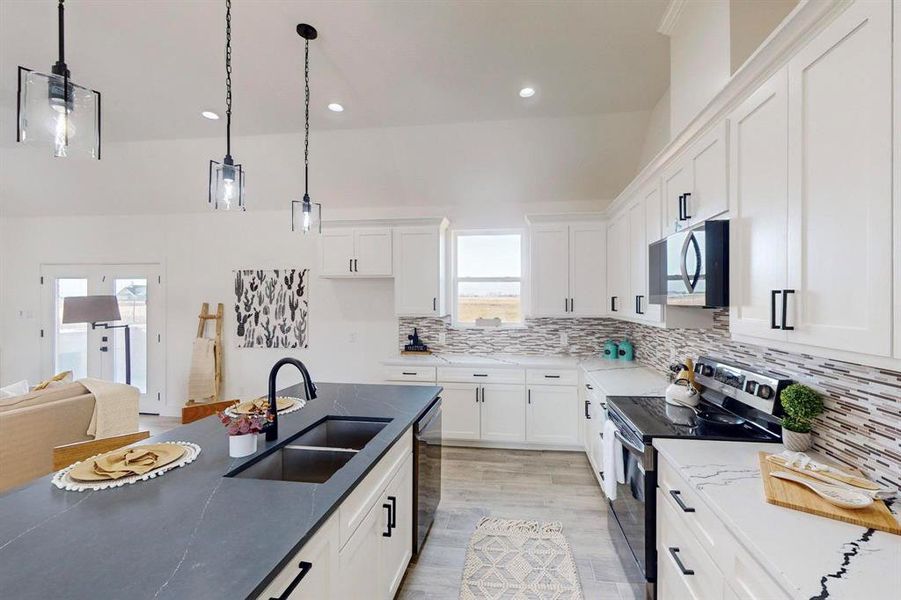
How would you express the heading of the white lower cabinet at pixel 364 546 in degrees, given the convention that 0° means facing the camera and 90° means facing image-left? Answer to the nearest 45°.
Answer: approximately 270°

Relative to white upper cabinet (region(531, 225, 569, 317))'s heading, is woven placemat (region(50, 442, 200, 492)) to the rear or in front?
in front

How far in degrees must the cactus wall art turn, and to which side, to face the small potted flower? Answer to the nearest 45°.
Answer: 0° — it already faces it

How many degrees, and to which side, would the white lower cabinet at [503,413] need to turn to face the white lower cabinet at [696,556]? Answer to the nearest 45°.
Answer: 0° — it already faces it

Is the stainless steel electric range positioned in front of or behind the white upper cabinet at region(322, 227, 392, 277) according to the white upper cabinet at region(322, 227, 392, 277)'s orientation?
in front

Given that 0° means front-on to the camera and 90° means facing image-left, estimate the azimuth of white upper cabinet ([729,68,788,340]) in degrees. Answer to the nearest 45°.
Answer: approximately 45°

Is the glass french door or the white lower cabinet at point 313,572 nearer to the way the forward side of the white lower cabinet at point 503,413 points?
the white lower cabinet

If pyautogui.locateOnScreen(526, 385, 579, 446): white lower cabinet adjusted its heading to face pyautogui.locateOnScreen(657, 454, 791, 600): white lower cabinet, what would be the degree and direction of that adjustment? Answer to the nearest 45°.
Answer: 0° — it already faces it

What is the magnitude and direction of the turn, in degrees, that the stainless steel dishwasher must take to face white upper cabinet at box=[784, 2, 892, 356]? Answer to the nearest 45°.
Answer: approximately 45° to its right

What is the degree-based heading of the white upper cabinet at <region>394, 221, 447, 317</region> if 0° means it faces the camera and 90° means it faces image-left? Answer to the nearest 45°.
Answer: approximately 0°

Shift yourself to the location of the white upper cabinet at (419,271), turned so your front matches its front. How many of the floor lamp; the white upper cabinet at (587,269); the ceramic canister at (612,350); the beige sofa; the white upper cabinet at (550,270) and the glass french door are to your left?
3

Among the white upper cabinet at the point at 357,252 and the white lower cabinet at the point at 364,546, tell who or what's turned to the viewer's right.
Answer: the white lower cabinet
